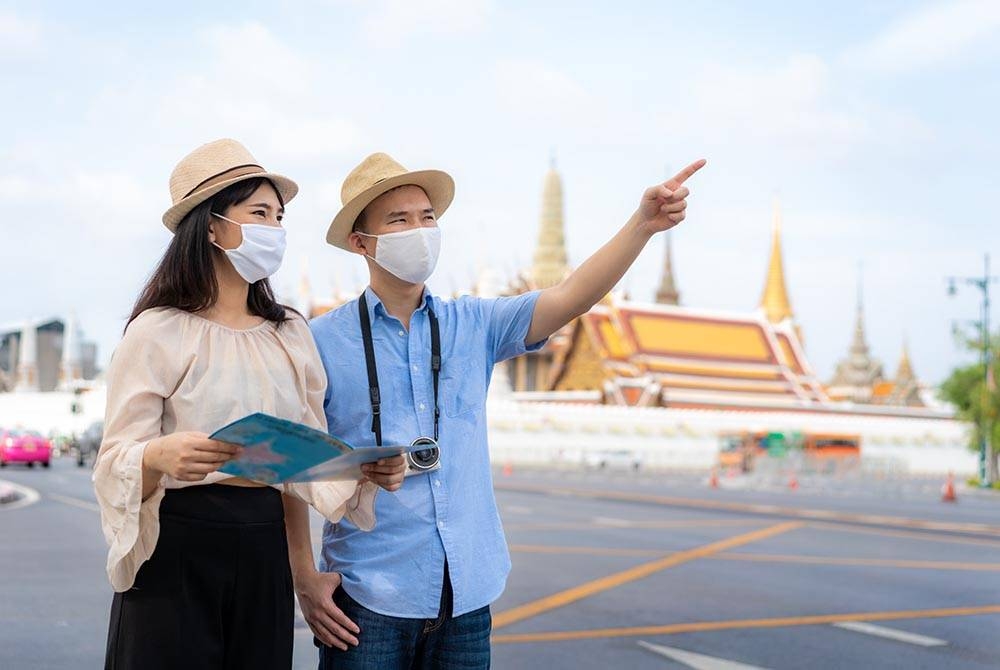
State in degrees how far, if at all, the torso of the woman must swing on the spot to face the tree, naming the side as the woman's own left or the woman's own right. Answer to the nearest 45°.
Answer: approximately 90° to the woman's own left

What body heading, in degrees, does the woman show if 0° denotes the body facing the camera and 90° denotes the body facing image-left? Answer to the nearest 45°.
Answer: approximately 315°

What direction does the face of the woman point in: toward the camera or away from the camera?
toward the camera

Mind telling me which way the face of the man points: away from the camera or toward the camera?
toward the camera

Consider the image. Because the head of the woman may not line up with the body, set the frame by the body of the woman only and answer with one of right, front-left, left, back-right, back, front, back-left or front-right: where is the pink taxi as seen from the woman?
back-left

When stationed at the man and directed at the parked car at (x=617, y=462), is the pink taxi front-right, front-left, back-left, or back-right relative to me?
front-left

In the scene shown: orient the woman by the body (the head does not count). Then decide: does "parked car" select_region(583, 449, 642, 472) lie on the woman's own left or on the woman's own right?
on the woman's own left

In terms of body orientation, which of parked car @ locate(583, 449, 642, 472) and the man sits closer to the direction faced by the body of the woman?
the man

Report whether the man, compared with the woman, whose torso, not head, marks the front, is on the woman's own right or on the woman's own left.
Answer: on the woman's own left

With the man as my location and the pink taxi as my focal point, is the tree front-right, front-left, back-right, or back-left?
front-right

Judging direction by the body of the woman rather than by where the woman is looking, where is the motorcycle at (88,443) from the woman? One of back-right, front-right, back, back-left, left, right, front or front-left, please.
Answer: back-left

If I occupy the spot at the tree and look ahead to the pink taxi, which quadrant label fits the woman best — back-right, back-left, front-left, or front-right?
front-left

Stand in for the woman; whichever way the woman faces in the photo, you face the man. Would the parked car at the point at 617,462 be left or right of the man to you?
left
